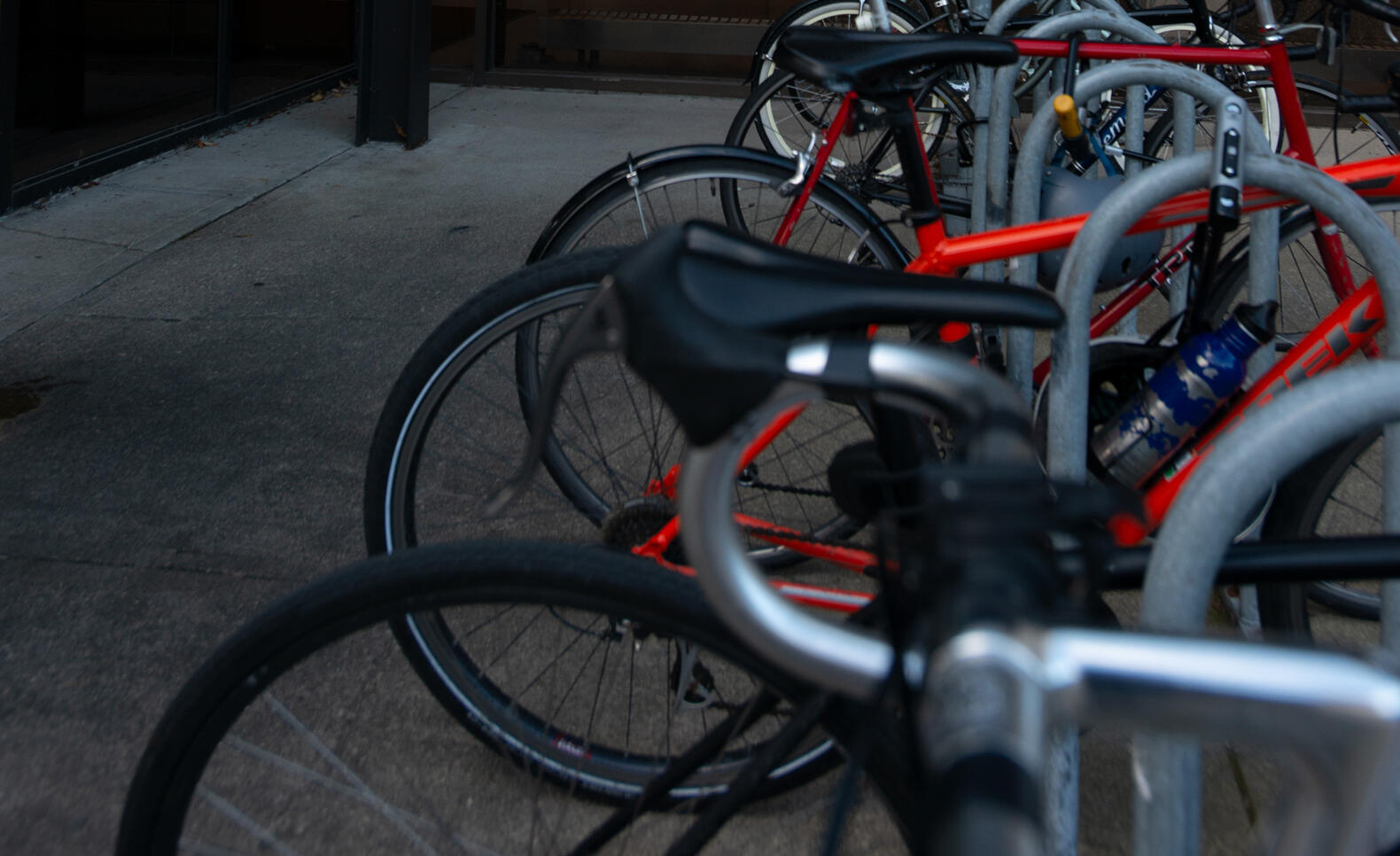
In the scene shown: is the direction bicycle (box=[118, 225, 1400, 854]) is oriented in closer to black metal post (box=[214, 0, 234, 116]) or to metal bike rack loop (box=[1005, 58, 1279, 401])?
the black metal post

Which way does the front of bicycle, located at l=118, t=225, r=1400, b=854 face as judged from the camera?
facing to the left of the viewer
